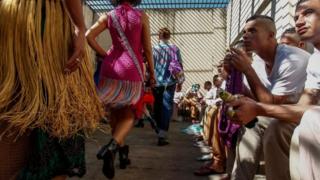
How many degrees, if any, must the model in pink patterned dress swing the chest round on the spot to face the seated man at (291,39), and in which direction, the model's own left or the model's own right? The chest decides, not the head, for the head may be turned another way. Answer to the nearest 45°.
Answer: approximately 90° to the model's own right

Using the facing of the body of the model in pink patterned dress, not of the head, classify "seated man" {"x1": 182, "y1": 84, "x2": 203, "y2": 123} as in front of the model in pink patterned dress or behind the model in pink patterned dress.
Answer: in front

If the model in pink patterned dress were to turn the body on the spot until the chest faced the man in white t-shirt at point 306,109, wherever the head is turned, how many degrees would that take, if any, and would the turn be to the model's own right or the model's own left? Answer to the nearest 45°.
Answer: approximately 135° to the model's own right

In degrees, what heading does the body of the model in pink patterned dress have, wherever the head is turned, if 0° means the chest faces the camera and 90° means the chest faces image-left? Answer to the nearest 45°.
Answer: approximately 180°

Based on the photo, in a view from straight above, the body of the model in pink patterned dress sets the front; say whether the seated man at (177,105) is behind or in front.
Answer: in front

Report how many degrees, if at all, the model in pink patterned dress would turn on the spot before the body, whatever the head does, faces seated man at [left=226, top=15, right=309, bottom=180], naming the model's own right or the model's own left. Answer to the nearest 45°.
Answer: approximately 135° to the model's own right

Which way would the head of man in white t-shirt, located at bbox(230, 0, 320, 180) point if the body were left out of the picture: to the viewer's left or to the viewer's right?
to the viewer's left
